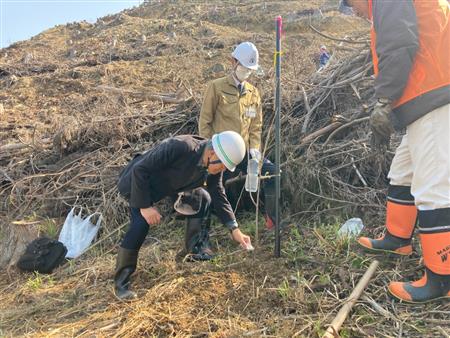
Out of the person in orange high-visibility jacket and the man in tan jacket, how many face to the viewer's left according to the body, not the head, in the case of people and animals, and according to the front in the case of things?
1

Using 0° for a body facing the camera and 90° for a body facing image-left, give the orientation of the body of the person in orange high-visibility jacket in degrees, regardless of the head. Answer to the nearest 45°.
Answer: approximately 90°

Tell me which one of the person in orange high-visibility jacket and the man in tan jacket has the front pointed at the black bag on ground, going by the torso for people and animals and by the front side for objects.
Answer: the person in orange high-visibility jacket

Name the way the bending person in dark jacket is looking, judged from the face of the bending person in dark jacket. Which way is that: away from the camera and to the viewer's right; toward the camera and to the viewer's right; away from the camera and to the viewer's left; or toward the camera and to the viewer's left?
toward the camera and to the viewer's right

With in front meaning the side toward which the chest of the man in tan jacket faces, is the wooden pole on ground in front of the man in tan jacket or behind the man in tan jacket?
in front

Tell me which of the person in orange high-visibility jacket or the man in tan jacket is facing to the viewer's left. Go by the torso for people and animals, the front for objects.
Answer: the person in orange high-visibility jacket

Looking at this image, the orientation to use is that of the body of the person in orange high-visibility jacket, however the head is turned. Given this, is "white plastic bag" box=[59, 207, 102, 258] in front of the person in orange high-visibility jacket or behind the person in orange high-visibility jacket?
in front

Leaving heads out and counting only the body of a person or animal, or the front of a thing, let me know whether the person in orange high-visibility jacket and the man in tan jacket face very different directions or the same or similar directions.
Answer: very different directions

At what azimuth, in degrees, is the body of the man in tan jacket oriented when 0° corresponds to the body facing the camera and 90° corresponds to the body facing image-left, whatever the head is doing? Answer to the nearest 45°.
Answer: approximately 315°

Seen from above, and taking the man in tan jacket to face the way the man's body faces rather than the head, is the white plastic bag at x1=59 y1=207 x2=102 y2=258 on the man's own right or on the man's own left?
on the man's own right

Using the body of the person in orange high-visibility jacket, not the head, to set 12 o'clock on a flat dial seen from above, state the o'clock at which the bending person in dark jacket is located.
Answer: The bending person in dark jacket is roughly at 12 o'clock from the person in orange high-visibility jacket.

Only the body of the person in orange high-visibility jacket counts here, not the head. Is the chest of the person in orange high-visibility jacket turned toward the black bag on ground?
yes
